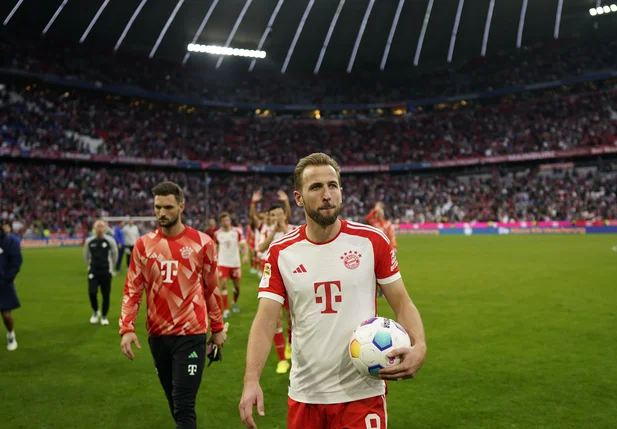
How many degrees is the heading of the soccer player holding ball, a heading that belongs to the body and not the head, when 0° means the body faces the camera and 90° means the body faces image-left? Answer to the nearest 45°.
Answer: approximately 0°

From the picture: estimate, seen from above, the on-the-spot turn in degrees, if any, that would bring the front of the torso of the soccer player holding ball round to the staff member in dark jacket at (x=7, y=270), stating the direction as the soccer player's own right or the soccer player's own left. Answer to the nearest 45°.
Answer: approximately 135° to the soccer player's own right

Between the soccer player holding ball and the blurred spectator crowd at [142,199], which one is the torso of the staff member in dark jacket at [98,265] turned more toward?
the soccer player holding ball

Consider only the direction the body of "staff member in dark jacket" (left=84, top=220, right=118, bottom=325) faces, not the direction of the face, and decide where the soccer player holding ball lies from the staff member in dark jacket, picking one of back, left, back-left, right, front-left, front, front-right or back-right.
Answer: front

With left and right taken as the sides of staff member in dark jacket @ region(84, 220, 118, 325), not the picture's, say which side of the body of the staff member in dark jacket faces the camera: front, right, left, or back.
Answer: front

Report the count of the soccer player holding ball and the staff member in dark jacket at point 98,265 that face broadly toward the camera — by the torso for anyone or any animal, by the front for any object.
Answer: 2

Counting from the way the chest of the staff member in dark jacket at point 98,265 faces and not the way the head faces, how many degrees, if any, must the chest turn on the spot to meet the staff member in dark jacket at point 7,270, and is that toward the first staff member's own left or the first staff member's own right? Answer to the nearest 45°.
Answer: approximately 45° to the first staff member's own right

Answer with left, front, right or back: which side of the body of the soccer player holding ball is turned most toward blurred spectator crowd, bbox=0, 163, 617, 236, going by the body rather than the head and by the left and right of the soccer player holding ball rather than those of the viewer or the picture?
back

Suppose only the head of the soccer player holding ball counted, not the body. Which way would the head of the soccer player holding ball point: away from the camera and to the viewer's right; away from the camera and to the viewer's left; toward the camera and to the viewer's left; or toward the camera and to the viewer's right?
toward the camera and to the viewer's right

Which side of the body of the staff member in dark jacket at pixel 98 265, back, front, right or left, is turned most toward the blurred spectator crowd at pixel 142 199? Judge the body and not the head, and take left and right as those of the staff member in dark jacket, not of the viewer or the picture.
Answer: back

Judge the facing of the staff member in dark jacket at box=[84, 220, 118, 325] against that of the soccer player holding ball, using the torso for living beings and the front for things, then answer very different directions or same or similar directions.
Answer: same or similar directions
